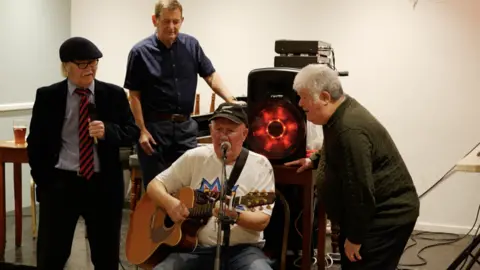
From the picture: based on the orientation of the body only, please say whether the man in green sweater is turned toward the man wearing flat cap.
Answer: yes

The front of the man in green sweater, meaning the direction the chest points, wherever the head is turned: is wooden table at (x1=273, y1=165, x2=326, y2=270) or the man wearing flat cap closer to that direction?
the man wearing flat cap

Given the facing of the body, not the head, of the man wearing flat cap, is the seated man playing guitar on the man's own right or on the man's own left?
on the man's own left

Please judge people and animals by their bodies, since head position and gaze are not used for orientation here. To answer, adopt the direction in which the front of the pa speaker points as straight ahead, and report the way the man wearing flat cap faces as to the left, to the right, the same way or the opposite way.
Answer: the same way

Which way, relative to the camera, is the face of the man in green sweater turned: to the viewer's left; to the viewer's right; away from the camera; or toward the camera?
to the viewer's left

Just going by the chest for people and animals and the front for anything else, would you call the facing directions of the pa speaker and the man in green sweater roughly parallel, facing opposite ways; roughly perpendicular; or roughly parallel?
roughly perpendicular

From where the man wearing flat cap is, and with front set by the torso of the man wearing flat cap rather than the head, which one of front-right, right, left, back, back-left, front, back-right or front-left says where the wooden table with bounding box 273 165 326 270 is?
left

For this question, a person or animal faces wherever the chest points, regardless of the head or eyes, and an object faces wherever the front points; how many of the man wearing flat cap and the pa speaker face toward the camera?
2

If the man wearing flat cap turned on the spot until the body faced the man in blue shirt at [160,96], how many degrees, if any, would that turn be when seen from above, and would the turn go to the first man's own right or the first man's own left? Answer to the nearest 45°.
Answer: approximately 135° to the first man's own left

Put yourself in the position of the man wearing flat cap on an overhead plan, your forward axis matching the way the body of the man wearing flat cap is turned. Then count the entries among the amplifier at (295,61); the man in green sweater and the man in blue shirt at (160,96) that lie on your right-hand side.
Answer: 0

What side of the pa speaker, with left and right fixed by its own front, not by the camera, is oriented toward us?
front

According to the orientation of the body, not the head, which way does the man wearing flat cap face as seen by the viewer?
toward the camera

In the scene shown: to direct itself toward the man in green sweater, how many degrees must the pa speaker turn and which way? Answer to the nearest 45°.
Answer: approximately 45° to its left

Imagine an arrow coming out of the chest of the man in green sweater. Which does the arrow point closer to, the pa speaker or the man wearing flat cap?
the man wearing flat cap

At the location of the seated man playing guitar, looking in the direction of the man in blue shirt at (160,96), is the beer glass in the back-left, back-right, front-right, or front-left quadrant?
front-left

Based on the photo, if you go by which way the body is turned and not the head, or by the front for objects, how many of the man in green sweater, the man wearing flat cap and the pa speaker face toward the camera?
2

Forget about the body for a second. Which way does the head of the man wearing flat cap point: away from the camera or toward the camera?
toward the camera

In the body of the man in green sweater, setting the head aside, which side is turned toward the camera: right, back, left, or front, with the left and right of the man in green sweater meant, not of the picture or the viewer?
left
